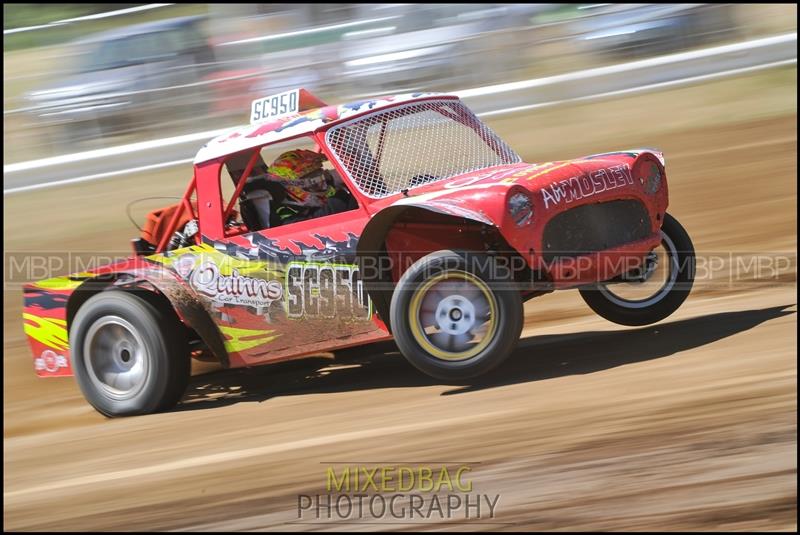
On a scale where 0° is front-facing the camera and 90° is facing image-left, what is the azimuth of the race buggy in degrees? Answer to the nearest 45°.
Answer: approximately 315°
